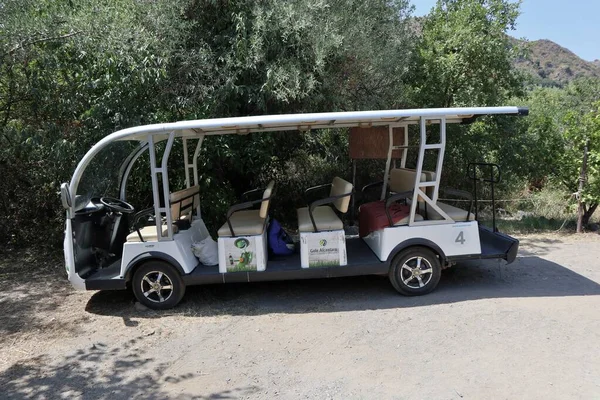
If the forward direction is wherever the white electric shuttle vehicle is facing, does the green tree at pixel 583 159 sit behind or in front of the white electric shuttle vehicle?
behind

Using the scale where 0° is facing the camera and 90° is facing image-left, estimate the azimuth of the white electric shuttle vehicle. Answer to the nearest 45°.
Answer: approximately 90°
